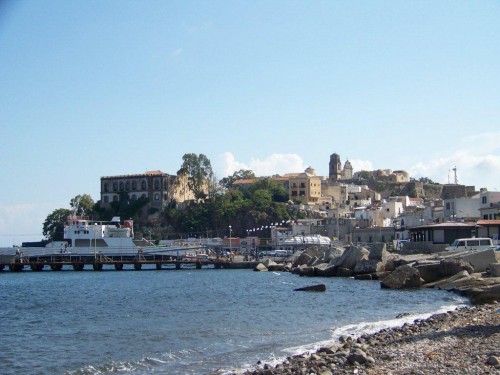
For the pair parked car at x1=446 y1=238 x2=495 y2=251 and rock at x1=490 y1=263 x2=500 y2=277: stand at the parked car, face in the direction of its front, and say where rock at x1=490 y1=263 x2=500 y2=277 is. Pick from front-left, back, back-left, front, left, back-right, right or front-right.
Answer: left

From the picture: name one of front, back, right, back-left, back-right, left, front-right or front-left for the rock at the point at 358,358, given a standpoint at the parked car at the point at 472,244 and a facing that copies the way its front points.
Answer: left

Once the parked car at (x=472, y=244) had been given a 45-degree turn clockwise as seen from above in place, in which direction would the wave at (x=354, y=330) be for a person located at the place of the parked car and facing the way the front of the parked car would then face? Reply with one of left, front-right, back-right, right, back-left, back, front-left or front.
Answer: back-left

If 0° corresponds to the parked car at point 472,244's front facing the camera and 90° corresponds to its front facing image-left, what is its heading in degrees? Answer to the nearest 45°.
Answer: approximately 90°

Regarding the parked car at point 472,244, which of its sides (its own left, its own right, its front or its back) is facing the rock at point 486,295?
left

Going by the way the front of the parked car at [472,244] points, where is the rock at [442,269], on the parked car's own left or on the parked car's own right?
on the parked car's own left

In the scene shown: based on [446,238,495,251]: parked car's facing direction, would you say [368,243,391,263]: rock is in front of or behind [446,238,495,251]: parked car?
in front

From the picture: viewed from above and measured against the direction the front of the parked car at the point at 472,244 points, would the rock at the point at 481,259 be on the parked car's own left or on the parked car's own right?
on the parked car's own left

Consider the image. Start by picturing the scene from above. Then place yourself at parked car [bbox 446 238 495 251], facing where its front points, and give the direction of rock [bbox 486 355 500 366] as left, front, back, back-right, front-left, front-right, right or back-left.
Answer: left

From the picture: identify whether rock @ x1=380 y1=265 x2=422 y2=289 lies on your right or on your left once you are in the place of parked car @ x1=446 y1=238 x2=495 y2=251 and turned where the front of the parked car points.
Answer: on your left
